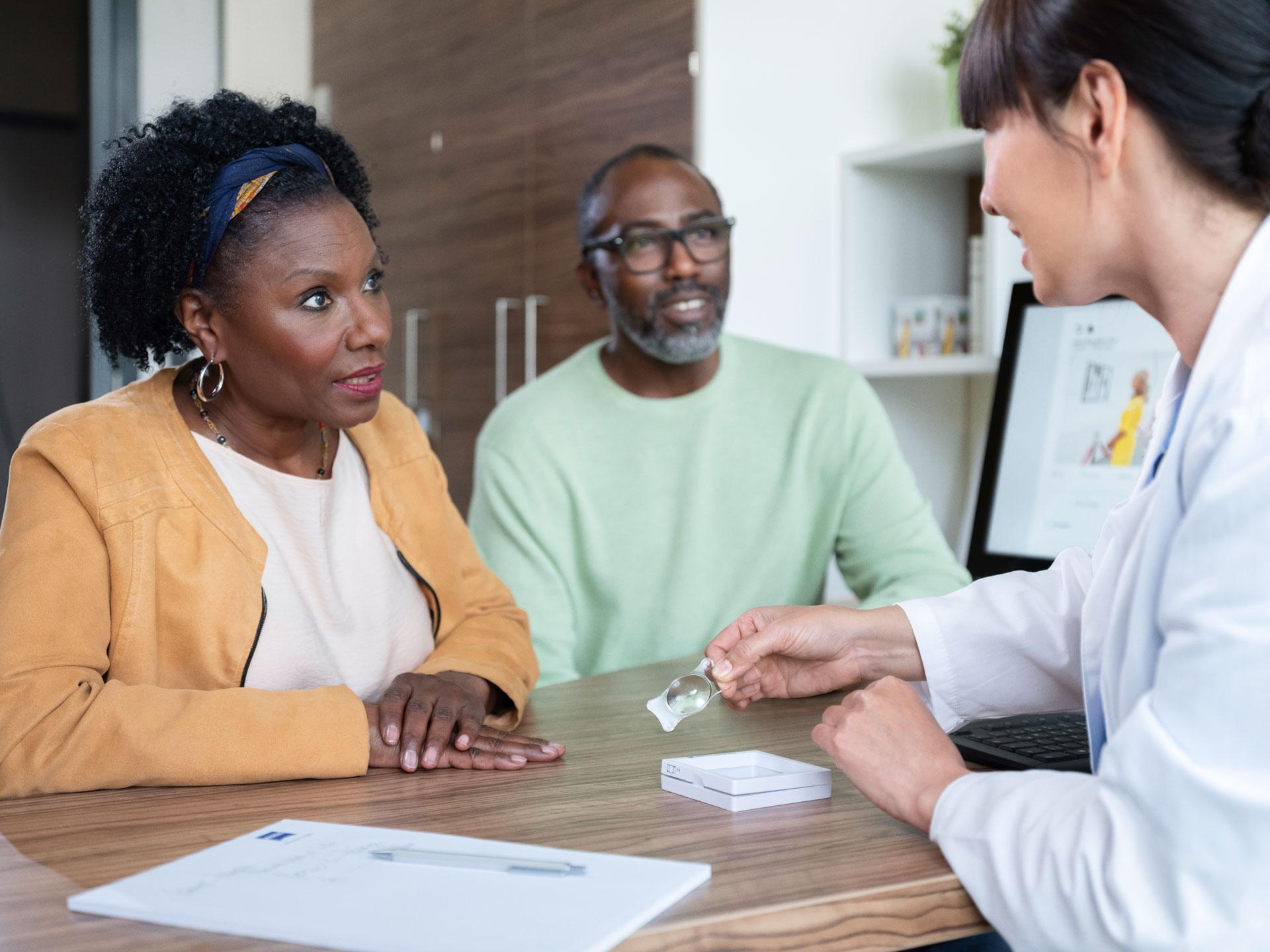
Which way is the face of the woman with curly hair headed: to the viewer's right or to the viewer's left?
to the viewer's right

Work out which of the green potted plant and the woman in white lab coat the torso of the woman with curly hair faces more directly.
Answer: the woman in white lab coat

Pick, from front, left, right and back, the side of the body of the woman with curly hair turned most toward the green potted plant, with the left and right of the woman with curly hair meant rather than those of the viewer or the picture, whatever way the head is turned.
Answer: left

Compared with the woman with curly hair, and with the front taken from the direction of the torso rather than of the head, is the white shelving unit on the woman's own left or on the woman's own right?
on the woman's own left

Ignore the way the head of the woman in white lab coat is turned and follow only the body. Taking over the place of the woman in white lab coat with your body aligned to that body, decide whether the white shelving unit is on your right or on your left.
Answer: on your right

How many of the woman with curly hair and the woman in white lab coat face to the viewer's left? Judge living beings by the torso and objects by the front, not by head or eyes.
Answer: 1

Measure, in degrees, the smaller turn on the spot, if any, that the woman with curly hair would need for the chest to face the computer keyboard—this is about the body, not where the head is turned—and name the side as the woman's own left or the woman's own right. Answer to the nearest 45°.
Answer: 0° — they already face it

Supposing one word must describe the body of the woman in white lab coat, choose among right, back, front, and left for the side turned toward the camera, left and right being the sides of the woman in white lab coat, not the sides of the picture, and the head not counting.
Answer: left

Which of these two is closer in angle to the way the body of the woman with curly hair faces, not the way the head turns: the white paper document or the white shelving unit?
the white paper document

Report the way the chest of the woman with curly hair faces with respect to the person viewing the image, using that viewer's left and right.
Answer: facing the viewer and to the right of the viewer

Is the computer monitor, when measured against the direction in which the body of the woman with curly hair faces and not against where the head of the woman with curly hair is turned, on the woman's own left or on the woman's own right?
on the woman's own left

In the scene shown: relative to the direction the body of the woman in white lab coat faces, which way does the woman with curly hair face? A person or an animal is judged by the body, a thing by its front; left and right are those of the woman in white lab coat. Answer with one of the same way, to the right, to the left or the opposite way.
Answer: the opposite way

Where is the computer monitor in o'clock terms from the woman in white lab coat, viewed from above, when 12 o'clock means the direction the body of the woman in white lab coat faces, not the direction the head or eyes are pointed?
The computer monitor is roughly at 3 o'clock from the woman in white lab coat.

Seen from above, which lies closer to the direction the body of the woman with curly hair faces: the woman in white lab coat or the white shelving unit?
the woman in white lab coat

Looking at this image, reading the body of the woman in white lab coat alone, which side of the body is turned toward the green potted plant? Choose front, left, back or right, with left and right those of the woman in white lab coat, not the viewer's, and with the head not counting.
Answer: right
